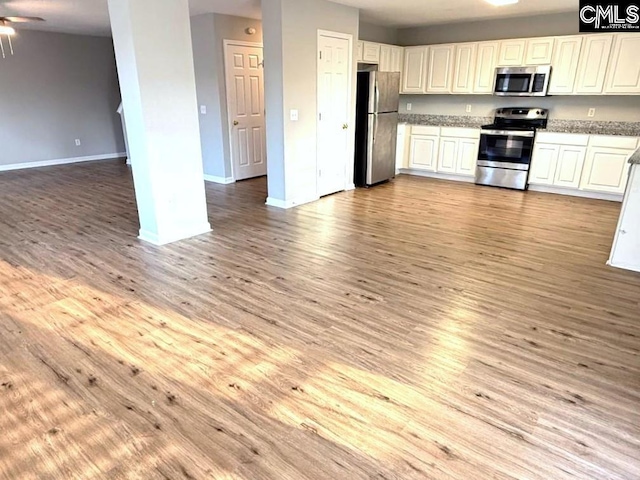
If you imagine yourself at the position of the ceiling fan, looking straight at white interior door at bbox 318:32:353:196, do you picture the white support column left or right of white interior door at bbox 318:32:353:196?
right

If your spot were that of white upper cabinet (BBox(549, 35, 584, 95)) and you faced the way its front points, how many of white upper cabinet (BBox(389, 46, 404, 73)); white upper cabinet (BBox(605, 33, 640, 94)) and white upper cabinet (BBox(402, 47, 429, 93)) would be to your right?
2

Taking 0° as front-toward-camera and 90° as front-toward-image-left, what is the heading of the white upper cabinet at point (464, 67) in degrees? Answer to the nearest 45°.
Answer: approximately 0°

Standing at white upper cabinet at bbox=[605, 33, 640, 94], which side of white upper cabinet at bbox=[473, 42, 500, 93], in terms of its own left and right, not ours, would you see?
left
